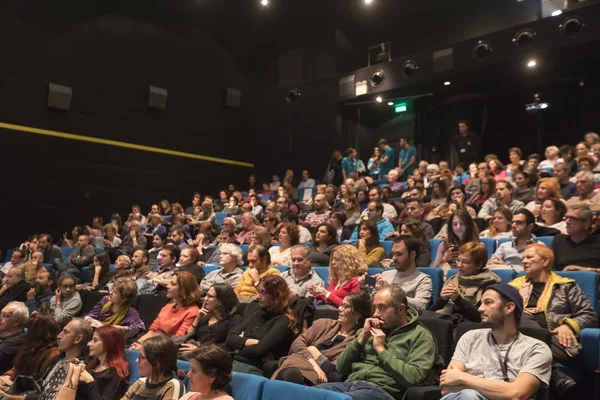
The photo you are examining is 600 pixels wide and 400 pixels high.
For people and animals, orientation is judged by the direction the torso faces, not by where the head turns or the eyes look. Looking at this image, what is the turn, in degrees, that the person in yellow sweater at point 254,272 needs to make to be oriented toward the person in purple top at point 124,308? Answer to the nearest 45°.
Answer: approximately 45° to their right

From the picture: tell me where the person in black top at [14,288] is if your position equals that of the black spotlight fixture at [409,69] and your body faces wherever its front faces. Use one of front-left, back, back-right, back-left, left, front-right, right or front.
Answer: front

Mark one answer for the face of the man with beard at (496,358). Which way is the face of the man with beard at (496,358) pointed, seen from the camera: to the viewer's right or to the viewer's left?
to the viewer's left

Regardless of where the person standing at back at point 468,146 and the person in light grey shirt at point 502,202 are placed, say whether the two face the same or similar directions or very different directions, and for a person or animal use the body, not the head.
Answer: same or similar directions

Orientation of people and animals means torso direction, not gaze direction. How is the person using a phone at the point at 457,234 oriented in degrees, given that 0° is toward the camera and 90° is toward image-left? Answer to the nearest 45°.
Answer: approximately 45°

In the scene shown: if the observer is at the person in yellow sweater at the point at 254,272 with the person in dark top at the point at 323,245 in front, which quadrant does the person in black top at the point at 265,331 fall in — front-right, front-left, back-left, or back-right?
back-right

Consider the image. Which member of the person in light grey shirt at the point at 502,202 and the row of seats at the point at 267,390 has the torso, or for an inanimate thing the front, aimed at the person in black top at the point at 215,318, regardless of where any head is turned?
the person in light grey shirt at the point at 502,202

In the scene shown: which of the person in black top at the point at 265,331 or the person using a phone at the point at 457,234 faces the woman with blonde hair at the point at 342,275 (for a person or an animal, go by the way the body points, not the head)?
the person using a phone at the point at 457,234

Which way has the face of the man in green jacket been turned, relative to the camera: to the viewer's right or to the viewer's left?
to the viewer's left

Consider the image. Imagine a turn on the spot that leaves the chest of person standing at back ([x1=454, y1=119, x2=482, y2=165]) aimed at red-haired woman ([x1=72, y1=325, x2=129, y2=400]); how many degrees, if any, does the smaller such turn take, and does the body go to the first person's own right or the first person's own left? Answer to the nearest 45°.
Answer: approximately 45° to the first person's own left

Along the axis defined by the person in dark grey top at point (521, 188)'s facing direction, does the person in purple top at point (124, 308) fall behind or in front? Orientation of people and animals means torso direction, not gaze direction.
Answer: in front

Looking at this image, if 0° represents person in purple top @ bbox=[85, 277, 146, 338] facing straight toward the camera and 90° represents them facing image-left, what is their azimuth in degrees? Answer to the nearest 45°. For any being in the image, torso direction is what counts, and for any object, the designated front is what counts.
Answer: approximately 45°

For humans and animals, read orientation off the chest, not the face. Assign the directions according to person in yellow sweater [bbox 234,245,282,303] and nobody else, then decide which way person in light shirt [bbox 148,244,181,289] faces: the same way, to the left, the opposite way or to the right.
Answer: the same way

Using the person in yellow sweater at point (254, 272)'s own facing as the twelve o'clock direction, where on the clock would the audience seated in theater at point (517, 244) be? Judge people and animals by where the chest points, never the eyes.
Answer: the audience seated in theater at point (517, 244) is roughly at 8 o'clock from the person in yellow sweater at point (254, 272).

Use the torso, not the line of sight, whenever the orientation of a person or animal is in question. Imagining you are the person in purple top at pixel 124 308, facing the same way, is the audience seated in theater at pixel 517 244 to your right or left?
on your left

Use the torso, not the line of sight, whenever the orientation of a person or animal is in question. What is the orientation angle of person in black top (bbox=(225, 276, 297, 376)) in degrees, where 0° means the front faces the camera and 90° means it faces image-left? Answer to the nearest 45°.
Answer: approximately 45°
